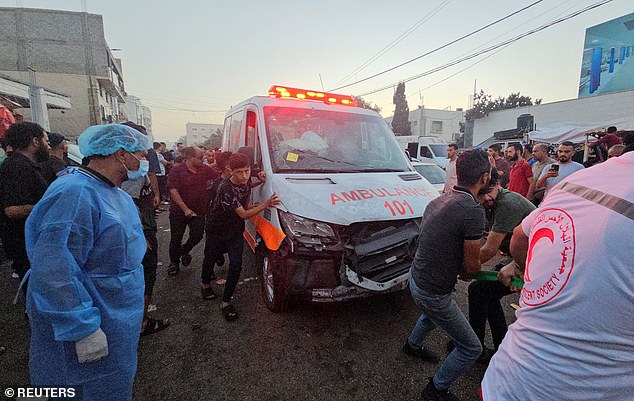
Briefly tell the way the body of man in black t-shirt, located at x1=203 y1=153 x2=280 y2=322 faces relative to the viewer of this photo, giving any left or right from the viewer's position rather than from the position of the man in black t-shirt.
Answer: facing the viewer and to the right of the viewer

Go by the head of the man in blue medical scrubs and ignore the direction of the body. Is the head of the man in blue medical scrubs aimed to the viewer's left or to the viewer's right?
to the viewer's right

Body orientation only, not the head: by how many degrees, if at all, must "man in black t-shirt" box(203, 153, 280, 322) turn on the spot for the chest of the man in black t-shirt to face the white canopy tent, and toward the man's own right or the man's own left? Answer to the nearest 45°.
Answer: approximately 90° to the man's own left

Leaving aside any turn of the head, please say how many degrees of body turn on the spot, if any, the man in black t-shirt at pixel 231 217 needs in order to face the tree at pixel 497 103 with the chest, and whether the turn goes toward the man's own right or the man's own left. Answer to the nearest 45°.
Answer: approximately 90° to the man's own left

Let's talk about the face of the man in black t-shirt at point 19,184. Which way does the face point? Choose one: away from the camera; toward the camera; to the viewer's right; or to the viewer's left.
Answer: to the viewer's right

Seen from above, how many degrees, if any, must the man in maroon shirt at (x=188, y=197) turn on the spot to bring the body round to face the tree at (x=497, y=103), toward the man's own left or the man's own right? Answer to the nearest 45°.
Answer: approximately 90° to the man's own left

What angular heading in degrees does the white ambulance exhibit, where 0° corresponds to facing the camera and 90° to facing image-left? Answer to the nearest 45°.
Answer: approximately 315°

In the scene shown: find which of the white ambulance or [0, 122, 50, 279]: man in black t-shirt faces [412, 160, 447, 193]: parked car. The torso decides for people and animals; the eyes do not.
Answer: the man in black t-shirt

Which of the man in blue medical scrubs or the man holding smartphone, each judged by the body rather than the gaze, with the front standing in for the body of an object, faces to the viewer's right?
the man in blue medical scrubs

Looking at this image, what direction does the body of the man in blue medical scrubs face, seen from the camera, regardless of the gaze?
to the viewer's right

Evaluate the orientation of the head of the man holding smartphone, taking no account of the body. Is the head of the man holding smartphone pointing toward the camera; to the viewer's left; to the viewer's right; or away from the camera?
toward the camera

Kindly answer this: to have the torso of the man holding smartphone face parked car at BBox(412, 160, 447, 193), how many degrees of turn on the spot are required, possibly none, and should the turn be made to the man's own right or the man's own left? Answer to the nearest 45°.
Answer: approximately 90° to the man's own right

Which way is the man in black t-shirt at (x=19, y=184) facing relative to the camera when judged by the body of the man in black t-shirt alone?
to the viewer's right
